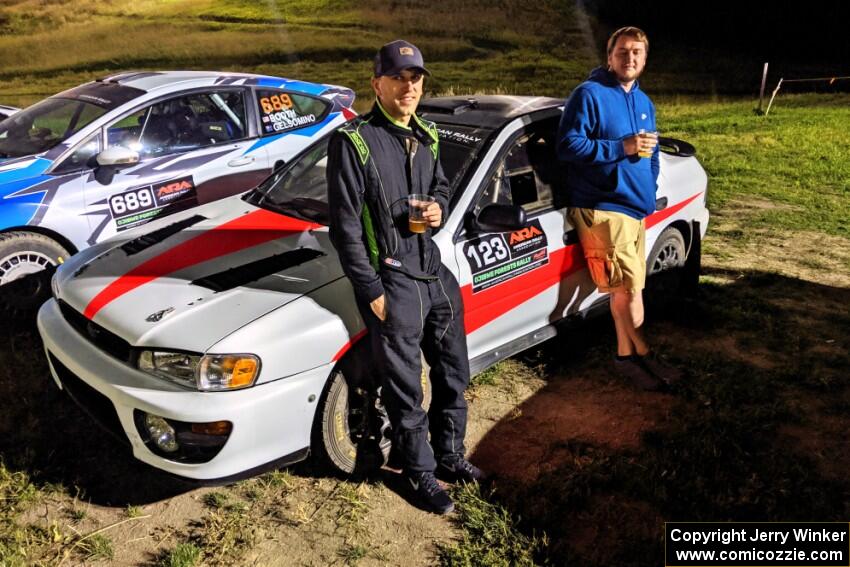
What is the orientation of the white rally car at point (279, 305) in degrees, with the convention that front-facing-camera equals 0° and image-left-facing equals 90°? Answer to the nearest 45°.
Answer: approximately 45°

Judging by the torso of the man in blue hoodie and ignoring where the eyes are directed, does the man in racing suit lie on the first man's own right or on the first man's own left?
on the first man's own right

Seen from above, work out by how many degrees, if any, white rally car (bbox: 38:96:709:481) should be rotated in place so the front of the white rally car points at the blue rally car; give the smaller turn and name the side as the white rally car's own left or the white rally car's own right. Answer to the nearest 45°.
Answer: approximately 90° to the white rally car's own right

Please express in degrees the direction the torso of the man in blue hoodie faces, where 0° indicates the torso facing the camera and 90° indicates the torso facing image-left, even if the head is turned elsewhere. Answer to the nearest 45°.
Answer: approximately 315°

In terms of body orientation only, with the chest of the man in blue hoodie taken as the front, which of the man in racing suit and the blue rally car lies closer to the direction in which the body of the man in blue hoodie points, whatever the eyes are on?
the man in racing suit

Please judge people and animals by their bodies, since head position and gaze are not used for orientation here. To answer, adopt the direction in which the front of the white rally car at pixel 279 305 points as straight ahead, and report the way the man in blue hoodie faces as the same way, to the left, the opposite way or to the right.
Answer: to the left
